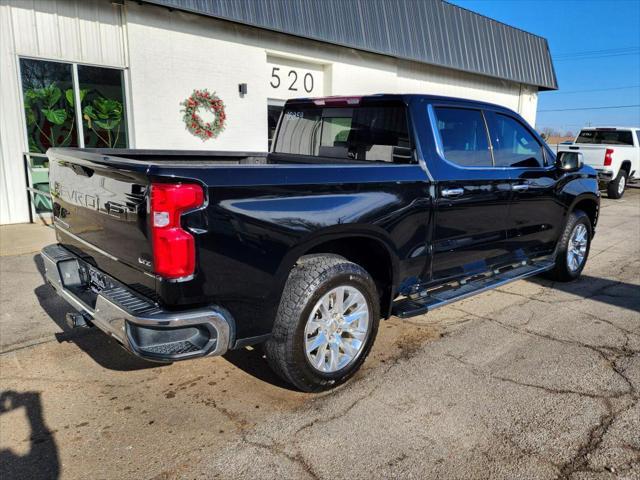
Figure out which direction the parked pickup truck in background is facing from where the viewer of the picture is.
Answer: facing away from the viewer and to the right of the viewer

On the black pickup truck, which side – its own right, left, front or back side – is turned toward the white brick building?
left

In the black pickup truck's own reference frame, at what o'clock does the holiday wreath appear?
The holiday wreath is roughly at 10 o'clock from the black pickup truck.

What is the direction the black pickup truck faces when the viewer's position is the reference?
facing away from the viewer and to the right of the viewer

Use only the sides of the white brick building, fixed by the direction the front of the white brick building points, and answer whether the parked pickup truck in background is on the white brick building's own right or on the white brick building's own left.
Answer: on the white brick building's own left

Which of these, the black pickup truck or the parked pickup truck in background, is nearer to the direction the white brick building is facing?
the black pickup truck

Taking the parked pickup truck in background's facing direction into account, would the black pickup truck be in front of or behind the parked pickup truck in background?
behind

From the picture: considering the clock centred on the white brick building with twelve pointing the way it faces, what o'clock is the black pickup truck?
The black pickup truck is roughly at 1 o'clock from the white brick building.
